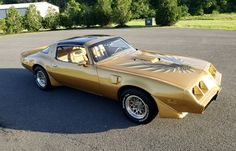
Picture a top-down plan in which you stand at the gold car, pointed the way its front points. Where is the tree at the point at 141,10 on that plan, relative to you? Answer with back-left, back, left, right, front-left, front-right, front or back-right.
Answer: back-left

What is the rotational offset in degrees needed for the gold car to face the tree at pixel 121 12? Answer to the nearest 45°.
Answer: approximately 135° to its left

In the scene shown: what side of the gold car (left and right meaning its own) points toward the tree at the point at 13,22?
back

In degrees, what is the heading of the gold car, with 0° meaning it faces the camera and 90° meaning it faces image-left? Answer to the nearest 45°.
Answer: approximately 315°

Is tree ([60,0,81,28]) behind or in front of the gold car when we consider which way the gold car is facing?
behind

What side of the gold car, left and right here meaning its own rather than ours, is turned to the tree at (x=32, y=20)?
back

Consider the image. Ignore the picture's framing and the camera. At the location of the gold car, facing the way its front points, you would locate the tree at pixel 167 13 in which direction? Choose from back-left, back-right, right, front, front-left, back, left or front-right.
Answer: back-left

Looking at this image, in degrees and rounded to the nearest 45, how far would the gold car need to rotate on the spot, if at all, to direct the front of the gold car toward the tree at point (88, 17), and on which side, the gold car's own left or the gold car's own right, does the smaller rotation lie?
approximately 135° to the gold car's own left
